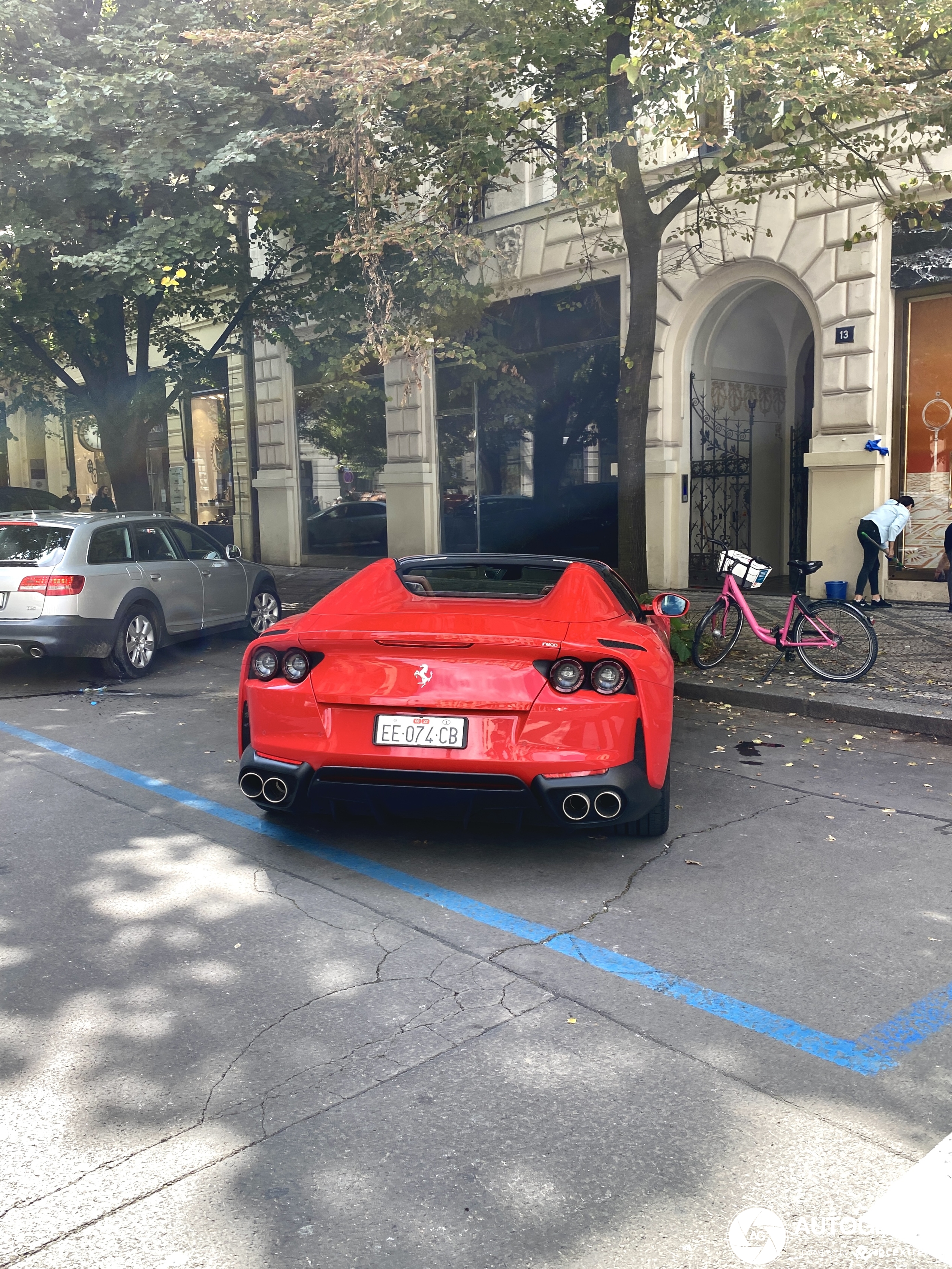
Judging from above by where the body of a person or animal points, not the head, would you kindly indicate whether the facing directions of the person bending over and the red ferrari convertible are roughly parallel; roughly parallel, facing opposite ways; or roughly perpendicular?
roughly perpendicular

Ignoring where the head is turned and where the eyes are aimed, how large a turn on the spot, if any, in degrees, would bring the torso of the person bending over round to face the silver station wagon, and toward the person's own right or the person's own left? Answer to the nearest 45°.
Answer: approximately 135° to the person's own right

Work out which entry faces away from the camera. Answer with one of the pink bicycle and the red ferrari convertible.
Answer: the red ferrari convertible

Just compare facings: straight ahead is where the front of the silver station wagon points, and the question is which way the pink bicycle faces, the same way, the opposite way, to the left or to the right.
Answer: to the left

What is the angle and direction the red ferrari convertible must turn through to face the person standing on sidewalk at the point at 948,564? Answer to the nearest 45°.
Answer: approximately 45° to its right

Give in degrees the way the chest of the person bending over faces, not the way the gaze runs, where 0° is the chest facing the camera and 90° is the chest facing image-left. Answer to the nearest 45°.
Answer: approximately 270°

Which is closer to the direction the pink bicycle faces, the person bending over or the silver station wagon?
the silver station wagon

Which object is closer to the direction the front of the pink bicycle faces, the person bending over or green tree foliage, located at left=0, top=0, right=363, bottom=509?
the green tree foliage

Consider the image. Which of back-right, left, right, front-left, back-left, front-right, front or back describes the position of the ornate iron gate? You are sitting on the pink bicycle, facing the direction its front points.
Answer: right

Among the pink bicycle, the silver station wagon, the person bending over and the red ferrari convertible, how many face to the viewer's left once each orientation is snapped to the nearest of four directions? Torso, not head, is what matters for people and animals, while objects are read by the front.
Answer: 1

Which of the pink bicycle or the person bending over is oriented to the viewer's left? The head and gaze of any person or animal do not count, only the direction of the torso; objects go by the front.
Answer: the pink bicycle

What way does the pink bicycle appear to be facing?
to the viewer's left

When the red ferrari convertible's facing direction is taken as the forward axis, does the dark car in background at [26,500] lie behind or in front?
in front

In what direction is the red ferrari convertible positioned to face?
away from the camera
